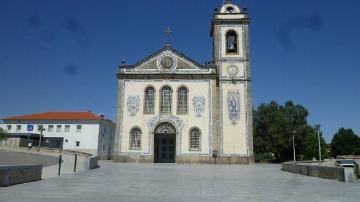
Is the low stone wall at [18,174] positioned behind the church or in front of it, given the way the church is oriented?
in front

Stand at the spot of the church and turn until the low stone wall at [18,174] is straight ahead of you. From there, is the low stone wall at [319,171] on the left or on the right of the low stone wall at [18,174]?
left

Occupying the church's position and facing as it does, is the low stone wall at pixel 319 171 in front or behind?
in front

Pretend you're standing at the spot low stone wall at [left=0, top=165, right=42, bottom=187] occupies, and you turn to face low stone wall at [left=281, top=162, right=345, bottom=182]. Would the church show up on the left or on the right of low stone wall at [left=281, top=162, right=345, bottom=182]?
left

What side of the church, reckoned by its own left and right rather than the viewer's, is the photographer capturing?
front
